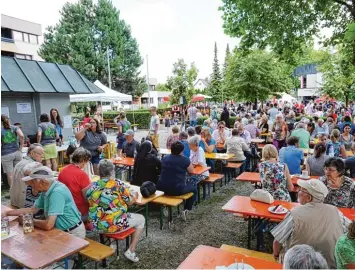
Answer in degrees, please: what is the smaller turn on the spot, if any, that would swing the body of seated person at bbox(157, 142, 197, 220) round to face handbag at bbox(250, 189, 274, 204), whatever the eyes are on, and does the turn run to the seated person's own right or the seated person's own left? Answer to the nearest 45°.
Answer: approximately 90° to the seated person's own right

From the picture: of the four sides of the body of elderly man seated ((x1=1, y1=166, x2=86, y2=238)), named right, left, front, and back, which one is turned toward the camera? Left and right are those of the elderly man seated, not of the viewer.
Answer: left

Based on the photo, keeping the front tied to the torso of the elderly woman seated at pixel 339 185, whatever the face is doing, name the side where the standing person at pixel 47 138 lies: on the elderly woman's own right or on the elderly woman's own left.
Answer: on the elderly woman's own right

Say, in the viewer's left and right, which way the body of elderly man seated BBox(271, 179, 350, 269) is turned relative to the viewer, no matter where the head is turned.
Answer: facing away from the viewer and to the left of the viewer

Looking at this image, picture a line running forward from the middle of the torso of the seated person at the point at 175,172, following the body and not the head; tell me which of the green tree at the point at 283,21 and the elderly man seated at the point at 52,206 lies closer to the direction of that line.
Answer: the green tree

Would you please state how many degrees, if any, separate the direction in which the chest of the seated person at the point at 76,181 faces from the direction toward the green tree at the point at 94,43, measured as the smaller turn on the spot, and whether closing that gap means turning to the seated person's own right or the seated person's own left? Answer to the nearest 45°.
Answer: approximately 45° to the seated person's own left

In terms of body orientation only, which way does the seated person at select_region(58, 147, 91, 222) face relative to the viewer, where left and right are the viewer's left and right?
facing away from the viewer and to the right of the viewer

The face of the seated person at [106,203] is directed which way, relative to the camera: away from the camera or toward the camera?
away from the camera

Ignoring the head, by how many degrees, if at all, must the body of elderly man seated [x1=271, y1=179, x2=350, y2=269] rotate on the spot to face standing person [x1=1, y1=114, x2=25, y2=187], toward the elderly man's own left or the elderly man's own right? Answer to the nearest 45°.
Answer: approximately 45° to the elderly man's own left

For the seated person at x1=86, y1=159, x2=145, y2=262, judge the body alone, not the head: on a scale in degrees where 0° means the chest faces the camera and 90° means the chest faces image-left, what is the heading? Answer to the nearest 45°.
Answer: approximately 225°

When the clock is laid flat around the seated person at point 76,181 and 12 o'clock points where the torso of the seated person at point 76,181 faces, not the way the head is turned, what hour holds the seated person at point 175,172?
the seated person at point 175,172 is roughly at 1 o'clock from the seated person at point 76,181.
